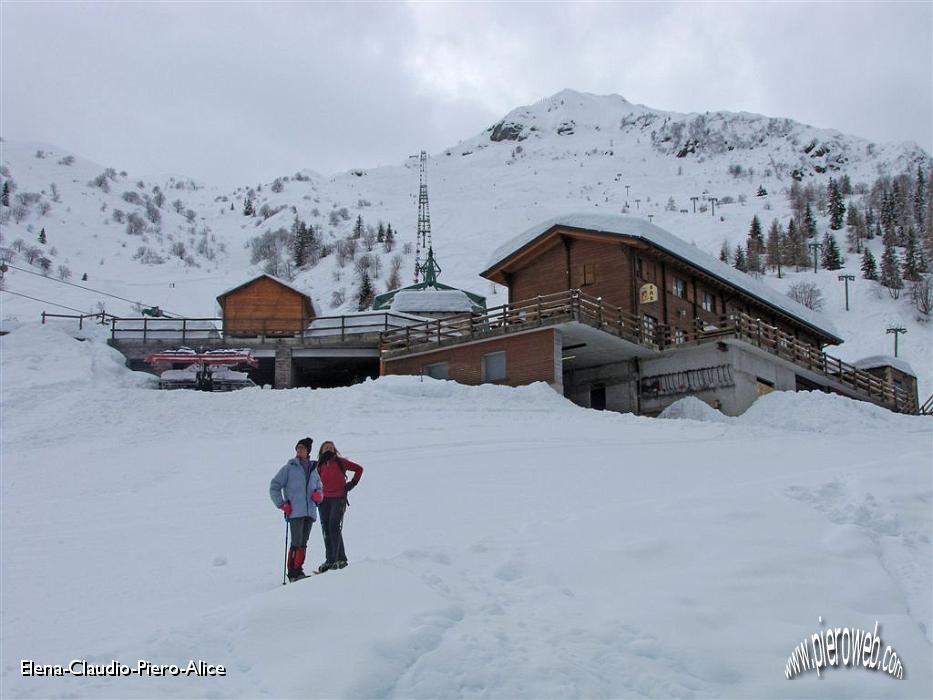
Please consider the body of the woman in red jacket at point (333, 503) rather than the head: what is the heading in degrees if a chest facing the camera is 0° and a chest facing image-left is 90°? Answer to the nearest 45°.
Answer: approximately 45°

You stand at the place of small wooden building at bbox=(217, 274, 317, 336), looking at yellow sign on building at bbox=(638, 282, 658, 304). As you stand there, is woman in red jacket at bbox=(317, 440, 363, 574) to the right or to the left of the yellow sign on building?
right

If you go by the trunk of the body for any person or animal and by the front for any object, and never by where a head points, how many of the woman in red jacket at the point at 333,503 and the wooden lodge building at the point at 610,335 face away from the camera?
0

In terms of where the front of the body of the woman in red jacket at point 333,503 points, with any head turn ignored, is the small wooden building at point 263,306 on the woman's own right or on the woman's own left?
on the woman's own right

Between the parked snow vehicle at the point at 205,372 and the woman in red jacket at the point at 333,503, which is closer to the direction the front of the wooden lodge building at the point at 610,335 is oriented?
the woman in red jacket

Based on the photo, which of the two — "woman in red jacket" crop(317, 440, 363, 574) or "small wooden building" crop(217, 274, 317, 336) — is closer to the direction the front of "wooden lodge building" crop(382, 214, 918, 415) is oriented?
the woman in red jacket
